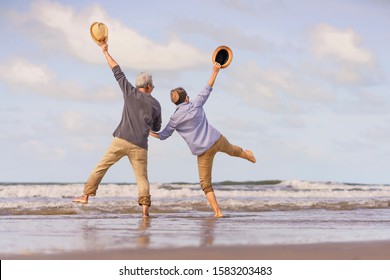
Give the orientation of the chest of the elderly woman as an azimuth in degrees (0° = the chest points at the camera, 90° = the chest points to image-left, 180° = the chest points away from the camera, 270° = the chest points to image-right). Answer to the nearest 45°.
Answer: approximately 180°

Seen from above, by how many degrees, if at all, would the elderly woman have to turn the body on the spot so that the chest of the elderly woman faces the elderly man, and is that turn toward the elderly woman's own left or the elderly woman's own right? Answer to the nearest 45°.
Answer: approximately 90° to the elderly woman's own left

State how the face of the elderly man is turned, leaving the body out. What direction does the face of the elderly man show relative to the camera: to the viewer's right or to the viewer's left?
to the viewer's right
